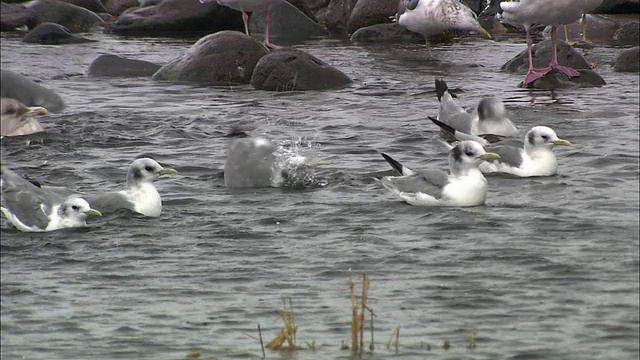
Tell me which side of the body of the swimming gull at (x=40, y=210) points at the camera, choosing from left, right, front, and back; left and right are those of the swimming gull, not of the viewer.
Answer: right

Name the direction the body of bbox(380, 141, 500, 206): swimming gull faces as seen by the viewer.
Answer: to the viewer's right

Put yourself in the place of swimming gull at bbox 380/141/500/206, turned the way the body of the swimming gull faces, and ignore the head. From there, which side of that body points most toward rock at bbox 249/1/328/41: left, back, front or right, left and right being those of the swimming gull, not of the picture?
left

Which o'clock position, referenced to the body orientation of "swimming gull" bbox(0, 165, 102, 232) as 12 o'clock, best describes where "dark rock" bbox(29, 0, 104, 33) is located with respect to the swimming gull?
The dark rock is roughly at 9 o'clock from the swimming gull.

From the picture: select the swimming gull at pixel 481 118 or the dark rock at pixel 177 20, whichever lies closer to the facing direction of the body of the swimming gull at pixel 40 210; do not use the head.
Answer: the swimming gull
